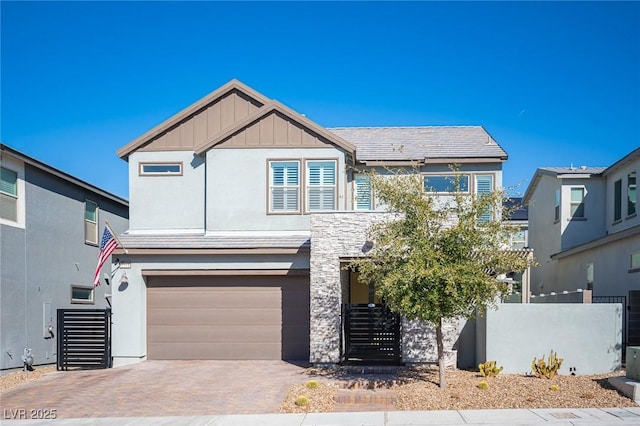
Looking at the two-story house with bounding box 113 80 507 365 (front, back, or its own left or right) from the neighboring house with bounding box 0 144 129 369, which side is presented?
right

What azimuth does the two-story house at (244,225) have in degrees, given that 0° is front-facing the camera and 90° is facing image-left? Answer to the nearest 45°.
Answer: approximately 0°

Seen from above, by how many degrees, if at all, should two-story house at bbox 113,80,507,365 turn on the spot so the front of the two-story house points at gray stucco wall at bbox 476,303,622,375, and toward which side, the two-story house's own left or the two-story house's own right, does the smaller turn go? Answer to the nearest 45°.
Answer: approximately 45° to the two-story house's own left
